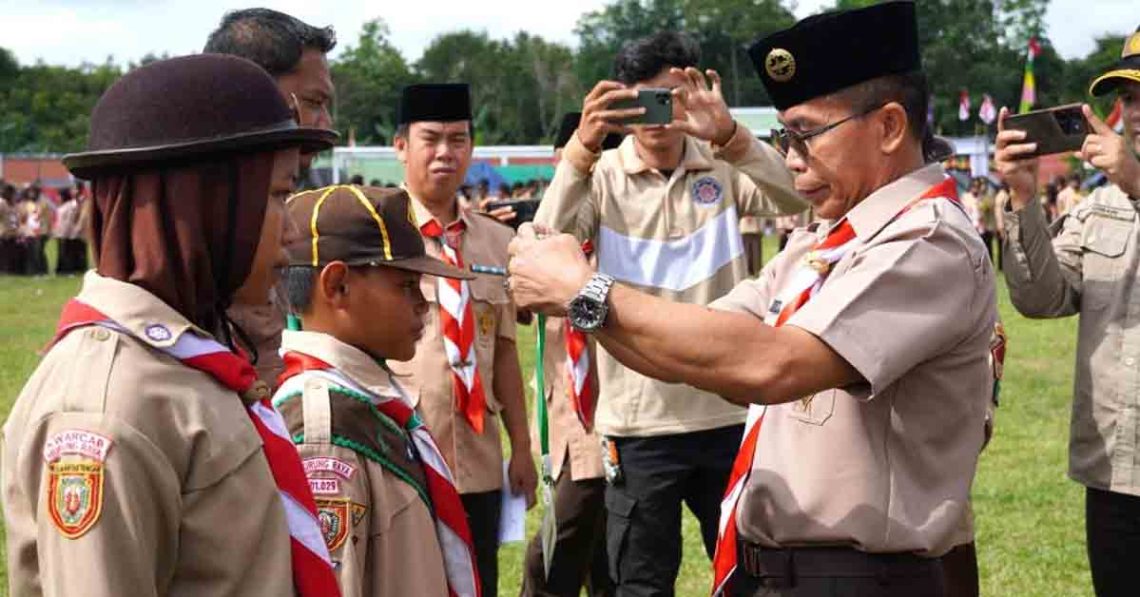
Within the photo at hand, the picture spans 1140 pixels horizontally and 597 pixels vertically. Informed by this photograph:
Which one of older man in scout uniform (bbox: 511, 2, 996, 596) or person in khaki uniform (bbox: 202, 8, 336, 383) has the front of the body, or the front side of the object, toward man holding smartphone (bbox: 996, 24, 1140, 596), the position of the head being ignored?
the person in khaki uniform

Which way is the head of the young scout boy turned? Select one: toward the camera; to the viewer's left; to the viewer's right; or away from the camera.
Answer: to the viewer's right

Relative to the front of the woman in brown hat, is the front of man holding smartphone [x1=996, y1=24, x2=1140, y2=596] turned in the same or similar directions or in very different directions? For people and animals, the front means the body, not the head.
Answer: very different directions

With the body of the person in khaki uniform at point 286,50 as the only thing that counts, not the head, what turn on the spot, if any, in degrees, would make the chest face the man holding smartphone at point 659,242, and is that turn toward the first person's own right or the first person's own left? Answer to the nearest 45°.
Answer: approximately 45° to the first person's own left

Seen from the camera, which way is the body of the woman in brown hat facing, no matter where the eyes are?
to the viewer's right

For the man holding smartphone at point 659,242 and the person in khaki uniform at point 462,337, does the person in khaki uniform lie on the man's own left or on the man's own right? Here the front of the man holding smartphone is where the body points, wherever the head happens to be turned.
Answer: on the man's own right

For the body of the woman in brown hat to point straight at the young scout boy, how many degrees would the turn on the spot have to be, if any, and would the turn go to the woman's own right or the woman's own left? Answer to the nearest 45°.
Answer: approximately 45° to the woman's own left

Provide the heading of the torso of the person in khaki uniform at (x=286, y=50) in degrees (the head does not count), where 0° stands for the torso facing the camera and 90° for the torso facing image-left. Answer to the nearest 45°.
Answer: approximately 270°

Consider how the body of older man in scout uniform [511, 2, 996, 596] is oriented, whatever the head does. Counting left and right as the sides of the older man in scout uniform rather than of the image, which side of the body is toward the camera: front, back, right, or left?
left

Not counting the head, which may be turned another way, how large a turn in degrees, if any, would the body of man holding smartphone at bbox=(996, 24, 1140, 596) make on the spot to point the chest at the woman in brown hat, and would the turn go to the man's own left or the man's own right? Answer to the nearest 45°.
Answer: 0° — they already face them

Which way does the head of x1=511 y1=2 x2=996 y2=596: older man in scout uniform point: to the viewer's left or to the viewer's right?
to the viewer's left

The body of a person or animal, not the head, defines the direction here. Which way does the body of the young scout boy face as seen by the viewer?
to the viewer's right

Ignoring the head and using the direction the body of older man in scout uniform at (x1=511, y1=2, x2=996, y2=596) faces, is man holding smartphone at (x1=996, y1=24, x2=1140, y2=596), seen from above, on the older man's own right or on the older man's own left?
on the older man's own right

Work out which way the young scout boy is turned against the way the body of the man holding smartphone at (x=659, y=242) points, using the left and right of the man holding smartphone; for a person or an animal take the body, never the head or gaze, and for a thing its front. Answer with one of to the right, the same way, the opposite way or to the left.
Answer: to the left
